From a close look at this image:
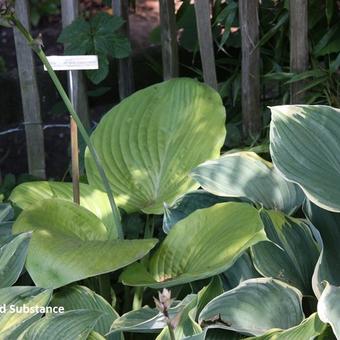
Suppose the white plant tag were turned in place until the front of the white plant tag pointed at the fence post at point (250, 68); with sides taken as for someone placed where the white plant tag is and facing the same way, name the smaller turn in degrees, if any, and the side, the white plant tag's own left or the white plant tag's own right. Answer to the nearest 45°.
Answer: approximately 135° to the white plant tag's own left
